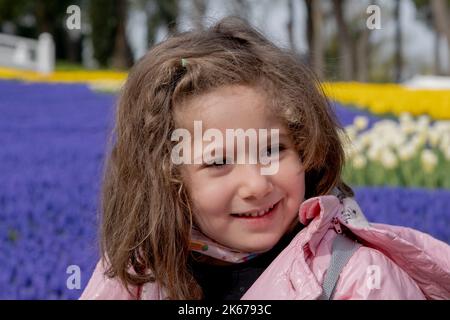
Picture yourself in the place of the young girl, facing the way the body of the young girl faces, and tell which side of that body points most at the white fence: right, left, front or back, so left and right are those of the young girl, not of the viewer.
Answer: back

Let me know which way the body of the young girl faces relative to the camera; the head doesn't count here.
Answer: toward the camera

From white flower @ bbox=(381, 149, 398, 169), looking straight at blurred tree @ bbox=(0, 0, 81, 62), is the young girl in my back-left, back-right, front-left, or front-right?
back-left

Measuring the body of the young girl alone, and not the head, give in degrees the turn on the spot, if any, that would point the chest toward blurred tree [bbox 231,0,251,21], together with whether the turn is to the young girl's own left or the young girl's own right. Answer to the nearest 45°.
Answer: approximately 180°

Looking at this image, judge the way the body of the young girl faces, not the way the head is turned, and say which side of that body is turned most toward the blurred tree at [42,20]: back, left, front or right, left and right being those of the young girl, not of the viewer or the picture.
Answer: back

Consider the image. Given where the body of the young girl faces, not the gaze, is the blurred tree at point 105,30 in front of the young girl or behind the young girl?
behind

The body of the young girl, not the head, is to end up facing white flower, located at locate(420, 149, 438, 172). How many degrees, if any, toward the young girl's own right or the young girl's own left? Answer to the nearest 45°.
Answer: approximately 180°
